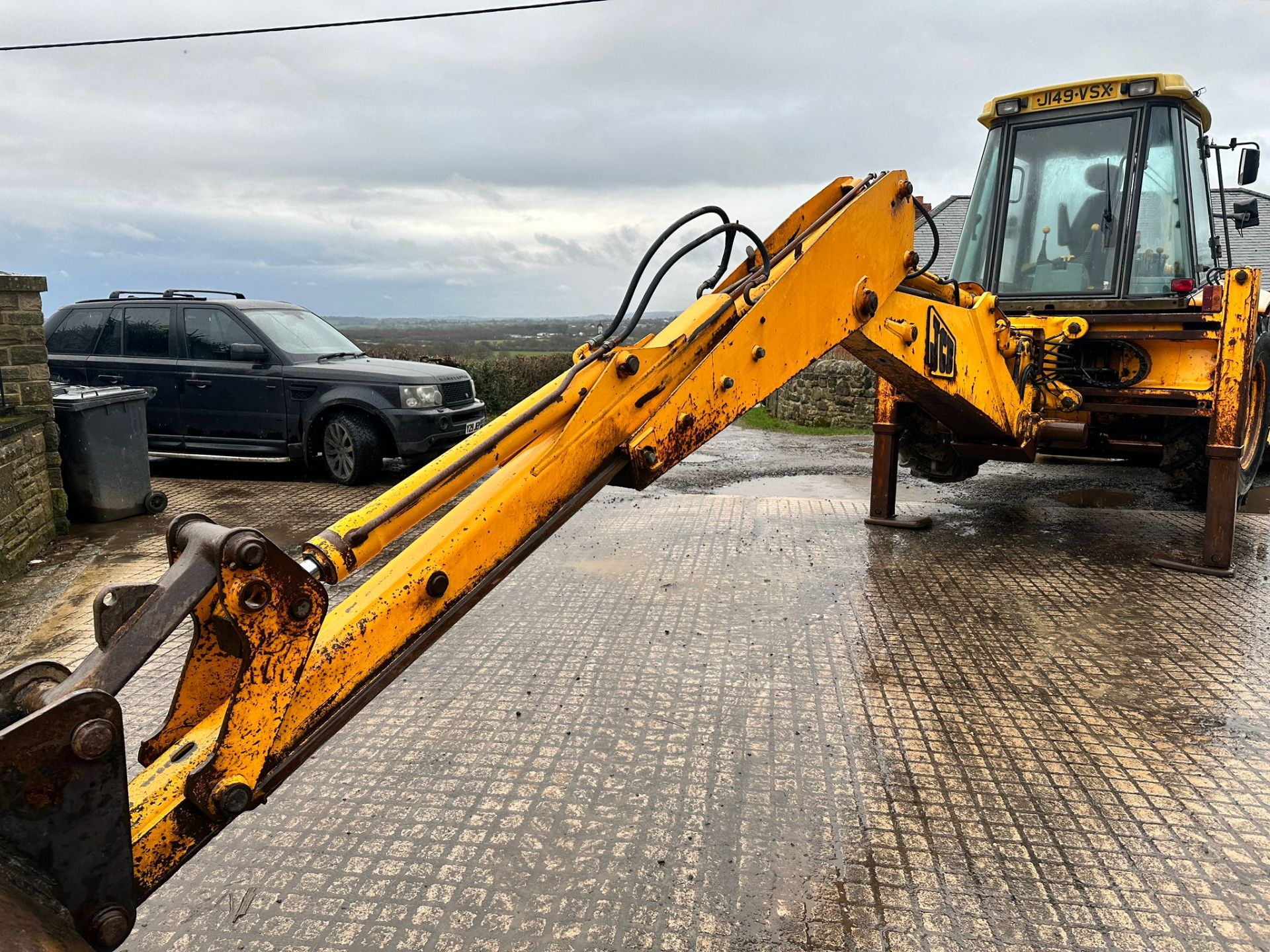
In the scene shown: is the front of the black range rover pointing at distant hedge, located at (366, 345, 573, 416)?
no

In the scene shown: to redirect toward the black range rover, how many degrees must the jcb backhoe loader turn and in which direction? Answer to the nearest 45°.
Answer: approximately 90° to its left

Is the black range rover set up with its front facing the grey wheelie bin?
no

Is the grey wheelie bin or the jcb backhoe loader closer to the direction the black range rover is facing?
the jcb backhoe loader

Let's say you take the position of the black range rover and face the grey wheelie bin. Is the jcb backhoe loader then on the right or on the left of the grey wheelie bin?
left

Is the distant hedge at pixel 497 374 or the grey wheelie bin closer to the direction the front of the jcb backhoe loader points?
the distant hedge

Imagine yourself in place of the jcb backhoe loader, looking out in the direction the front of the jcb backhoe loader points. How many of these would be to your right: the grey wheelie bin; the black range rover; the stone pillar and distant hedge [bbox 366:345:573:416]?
0

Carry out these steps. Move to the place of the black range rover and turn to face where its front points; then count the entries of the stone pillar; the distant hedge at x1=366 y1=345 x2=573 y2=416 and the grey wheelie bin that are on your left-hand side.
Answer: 1

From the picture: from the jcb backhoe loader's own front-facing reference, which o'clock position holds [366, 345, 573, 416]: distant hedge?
The distant hedge is roughly at 10 o'clock from the jcb backhoe loader.

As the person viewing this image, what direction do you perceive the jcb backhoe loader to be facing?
facing away from the viewer and to the right of the viewer

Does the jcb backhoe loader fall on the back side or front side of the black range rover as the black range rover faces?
on the front side

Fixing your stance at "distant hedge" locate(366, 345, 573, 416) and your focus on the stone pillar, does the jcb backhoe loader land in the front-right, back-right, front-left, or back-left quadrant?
front-left

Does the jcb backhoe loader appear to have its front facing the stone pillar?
no

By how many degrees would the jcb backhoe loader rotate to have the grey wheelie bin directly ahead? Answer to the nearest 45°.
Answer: approximately 90° to its left

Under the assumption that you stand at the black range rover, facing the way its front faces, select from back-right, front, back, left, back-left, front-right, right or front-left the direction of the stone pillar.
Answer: right

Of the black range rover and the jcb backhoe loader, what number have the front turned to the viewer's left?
0

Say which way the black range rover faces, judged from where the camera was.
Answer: facing the viewer and to the right of the viewer

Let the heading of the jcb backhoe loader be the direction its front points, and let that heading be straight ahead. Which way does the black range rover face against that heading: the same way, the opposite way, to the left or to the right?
to the right
